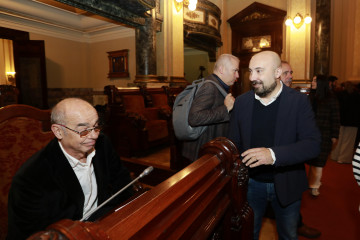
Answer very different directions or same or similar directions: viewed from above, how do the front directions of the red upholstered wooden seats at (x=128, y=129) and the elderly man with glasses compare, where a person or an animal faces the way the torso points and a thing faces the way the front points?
same or similar directions

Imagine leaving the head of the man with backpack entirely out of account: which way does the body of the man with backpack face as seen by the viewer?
to the viewer's right

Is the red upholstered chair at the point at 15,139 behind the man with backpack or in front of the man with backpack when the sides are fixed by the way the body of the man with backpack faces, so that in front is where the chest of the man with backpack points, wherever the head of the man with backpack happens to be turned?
behind

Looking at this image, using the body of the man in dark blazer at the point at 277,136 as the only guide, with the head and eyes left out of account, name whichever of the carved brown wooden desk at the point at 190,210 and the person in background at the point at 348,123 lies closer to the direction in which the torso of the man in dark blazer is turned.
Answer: the carved brown wooden desk

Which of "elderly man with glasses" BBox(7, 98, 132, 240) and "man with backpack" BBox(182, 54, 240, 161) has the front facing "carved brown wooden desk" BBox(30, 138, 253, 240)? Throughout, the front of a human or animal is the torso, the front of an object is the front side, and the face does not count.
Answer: the elderly man with glasses

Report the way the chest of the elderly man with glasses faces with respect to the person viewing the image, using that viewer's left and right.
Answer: facing the viewer and to the right of the viewer

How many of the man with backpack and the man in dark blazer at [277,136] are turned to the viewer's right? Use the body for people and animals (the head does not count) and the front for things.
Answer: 1

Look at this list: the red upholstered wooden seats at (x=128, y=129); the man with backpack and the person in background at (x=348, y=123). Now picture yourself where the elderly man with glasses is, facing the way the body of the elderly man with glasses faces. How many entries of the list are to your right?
0

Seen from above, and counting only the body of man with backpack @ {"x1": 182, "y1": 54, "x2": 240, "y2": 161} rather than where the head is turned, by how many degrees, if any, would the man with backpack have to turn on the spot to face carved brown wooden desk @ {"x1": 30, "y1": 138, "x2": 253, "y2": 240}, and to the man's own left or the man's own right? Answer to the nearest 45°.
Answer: approximately 90° to the man's own right

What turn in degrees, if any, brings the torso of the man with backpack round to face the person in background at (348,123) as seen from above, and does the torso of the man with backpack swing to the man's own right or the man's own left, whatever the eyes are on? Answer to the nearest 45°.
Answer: approximately 45° to the man's own left

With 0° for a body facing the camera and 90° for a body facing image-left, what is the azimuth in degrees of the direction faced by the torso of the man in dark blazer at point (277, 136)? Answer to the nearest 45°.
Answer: approximately 45°

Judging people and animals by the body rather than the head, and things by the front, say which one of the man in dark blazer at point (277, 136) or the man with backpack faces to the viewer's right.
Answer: the man with backpack

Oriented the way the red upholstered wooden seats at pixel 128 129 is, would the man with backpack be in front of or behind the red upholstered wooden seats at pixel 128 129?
in front

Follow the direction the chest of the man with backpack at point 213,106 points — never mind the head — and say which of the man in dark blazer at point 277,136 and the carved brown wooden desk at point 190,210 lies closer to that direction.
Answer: the man in dark blazer
